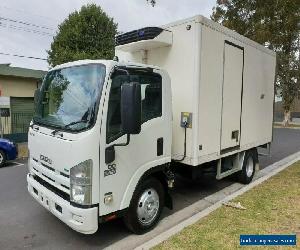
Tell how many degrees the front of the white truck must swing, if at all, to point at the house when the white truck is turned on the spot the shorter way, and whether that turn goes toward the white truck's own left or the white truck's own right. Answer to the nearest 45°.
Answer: approximately 90° to the white truck's own right

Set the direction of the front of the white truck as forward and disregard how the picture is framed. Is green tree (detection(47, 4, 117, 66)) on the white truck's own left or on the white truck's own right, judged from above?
on the white truck's own right

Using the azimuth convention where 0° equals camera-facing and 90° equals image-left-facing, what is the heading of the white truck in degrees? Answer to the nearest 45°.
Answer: approximately 45°

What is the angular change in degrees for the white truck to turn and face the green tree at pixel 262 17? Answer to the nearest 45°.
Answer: approximately 180°

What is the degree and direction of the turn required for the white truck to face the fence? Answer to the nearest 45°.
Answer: approximately 90° to its right

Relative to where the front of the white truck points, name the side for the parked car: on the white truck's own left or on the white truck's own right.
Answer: on the white truck's own right
